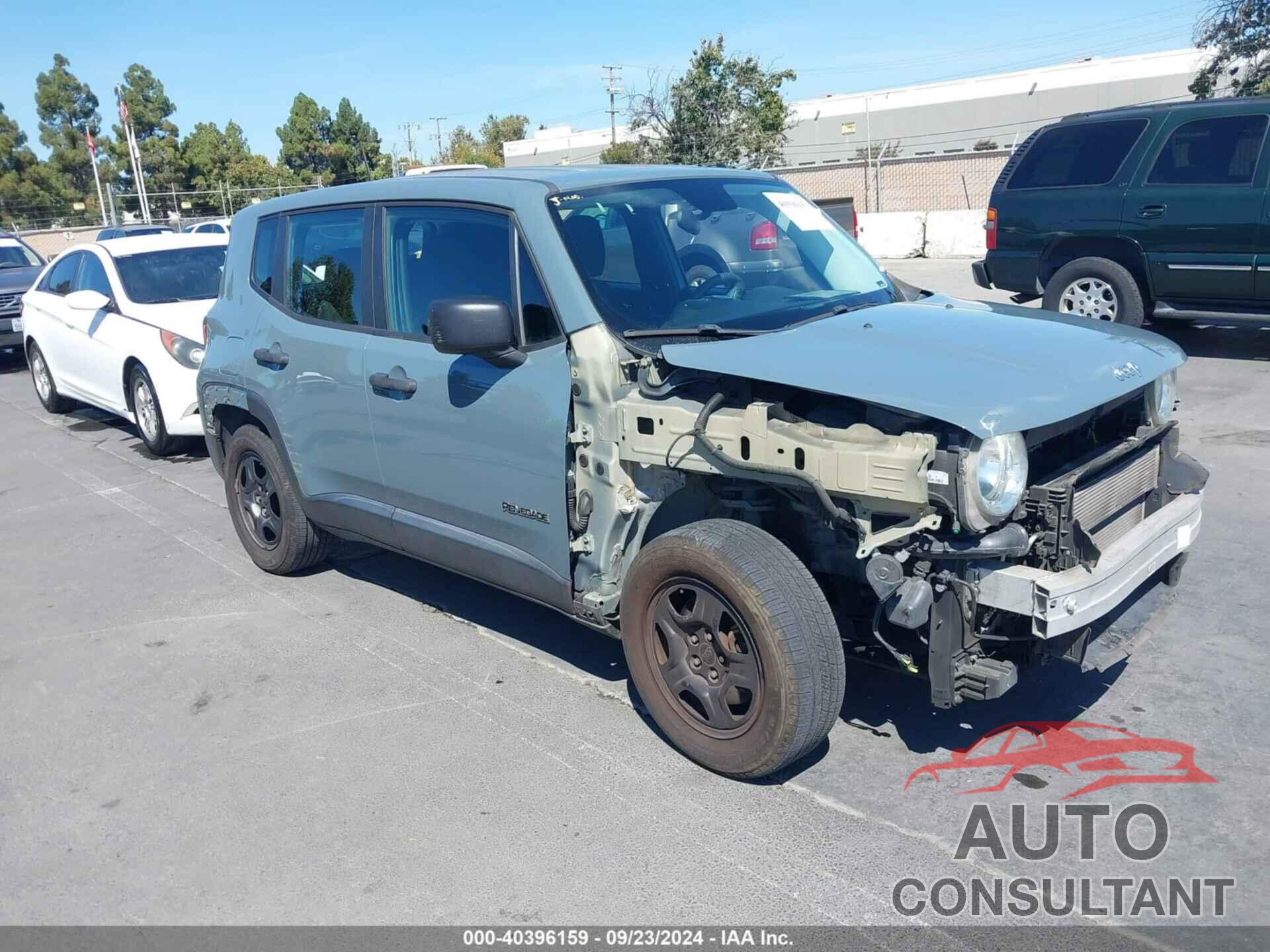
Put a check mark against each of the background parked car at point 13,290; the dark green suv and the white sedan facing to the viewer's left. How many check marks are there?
0

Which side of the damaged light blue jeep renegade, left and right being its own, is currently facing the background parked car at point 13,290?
back

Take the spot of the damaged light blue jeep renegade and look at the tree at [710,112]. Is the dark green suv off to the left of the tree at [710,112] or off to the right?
right

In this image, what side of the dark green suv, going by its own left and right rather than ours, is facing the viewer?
right

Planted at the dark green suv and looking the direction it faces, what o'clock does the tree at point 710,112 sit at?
The tree is roughly at 8 o'clock from the dark green suv.

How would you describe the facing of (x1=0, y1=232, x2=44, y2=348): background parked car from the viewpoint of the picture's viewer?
facing the viewer and to the right of the viewer

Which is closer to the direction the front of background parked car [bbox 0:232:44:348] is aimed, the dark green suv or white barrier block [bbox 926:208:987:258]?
the dark green suv

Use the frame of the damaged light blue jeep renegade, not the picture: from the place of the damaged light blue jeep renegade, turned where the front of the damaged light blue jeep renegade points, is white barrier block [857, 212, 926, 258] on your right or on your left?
on your left

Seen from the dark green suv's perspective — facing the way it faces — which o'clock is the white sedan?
The white sedan is roughly at 5 o'clock from the dark green suv.
